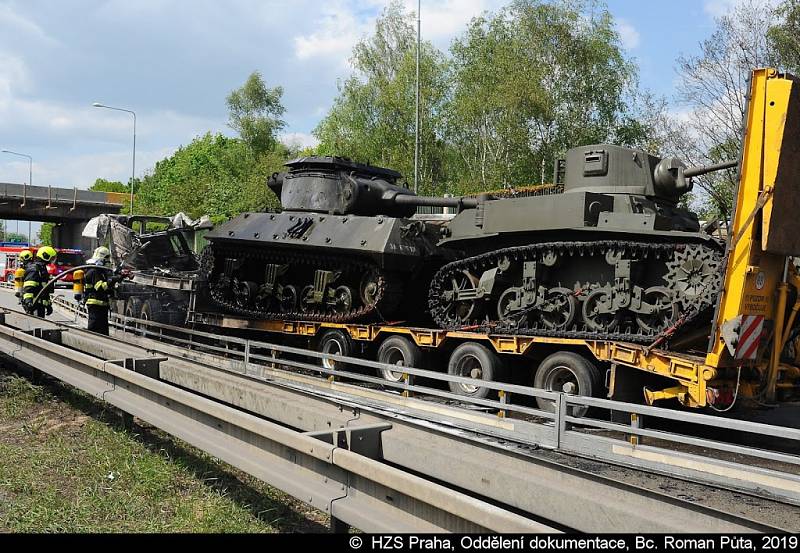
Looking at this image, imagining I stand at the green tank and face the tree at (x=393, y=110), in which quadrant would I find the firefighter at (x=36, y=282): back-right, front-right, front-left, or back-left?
front-left

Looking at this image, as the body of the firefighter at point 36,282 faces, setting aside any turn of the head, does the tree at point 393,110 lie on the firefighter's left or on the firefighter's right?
on the firefighter's left

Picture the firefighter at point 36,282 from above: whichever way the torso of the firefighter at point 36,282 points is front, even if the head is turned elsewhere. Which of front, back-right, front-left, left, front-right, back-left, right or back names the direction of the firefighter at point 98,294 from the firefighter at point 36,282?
front-right

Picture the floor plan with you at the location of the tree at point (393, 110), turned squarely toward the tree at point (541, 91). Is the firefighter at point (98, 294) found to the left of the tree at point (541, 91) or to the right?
right

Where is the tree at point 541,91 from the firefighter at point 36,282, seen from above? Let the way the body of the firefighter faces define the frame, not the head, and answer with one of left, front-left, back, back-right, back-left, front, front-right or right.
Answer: front-left

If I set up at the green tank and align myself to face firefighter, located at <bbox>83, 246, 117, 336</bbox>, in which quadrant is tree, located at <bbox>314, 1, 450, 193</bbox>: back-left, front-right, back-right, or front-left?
front-right
